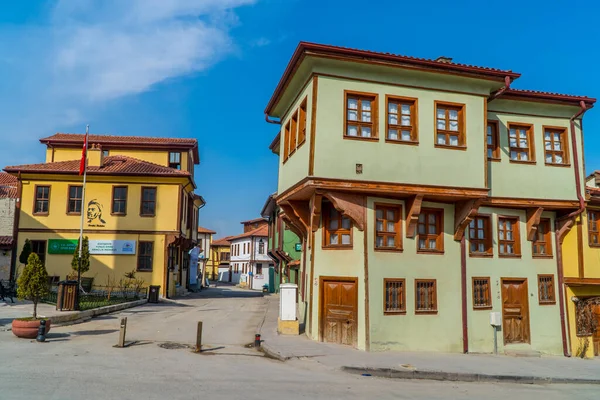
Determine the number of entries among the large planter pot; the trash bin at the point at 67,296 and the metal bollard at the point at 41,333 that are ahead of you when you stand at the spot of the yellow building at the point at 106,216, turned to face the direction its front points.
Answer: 3

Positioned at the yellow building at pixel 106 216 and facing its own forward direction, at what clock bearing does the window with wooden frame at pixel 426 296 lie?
The window with wooden frame is roughly at 11 o'clock from the yellow building.

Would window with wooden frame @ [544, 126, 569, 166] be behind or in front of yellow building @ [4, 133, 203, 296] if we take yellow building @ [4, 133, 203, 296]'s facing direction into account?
in front

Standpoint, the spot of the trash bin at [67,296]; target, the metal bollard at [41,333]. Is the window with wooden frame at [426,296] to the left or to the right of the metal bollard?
left

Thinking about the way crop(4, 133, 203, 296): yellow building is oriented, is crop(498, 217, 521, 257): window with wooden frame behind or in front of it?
in front

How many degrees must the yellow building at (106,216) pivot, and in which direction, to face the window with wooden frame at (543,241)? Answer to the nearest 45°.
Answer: approximately 45° to its left

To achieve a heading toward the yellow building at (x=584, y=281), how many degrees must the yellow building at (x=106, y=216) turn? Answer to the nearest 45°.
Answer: approximately 45° to its left

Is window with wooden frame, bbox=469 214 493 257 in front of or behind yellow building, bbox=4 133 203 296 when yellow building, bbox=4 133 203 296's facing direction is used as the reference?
in front

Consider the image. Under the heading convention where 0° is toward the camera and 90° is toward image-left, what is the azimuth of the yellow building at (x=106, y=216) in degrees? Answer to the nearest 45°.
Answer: approximately 0°

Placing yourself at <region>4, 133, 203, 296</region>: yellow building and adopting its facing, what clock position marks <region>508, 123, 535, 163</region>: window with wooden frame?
The window with wooden frame is roughly at 11 o'clock from the yellow building.
